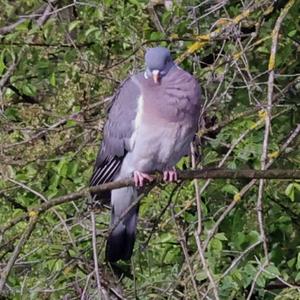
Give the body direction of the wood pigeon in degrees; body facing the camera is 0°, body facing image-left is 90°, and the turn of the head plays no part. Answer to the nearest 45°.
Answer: approximately 315°

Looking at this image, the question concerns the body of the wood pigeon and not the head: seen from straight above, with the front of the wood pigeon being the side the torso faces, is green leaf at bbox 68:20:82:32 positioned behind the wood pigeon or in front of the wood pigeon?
behind

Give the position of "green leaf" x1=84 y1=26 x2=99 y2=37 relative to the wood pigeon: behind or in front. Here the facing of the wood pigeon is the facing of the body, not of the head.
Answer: behind

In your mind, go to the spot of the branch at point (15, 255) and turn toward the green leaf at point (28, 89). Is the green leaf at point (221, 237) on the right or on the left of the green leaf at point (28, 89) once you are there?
right

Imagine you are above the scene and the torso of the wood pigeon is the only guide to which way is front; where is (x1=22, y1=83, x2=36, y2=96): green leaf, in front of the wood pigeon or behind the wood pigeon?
behind
